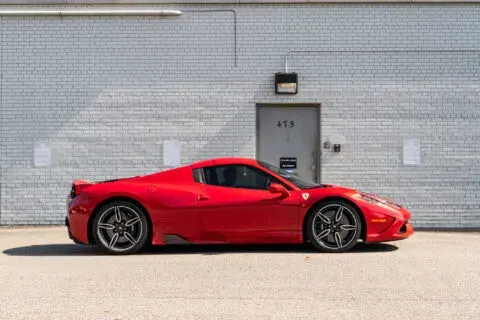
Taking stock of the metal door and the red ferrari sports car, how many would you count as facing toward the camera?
1

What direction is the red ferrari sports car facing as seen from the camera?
to the viewer's right

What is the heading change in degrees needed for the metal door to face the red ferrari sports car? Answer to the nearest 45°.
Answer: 0° — it already faces it

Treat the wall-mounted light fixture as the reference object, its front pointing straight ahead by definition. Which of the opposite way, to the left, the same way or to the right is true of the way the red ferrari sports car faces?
to the left

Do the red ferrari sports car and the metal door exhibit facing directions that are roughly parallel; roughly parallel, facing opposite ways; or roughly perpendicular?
roughly perpendicular

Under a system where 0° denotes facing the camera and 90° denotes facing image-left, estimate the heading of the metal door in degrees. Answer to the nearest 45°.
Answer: approximately 0°

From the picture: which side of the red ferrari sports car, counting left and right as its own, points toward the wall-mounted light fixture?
left
